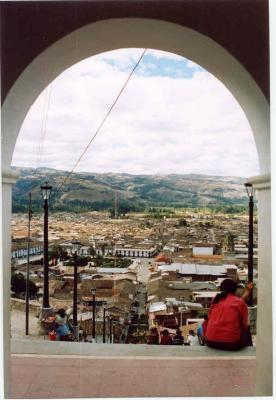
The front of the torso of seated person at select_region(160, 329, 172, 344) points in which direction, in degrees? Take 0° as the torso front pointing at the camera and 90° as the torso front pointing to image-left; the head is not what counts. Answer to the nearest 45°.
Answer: approximately 180°

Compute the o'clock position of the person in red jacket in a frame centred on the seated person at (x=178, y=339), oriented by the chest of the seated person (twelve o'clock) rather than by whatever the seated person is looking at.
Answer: The person in red jacket is roughly at 5 o'clock from the seated person.

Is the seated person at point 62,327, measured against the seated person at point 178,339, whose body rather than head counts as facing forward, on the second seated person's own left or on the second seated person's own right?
on the second seated person's own left

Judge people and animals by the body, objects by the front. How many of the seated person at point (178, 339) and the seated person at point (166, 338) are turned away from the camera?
2

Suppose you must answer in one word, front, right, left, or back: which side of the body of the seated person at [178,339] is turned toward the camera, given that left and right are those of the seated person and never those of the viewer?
back
